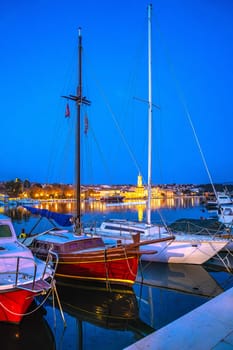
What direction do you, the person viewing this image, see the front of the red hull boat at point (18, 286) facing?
facing the viewer and to the right of the viewer

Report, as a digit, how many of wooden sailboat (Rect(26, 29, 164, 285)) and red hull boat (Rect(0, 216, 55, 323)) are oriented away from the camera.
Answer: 0

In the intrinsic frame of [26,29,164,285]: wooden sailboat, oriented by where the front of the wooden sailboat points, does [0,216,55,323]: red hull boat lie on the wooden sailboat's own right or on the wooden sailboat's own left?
on the wooden sailboat's own right

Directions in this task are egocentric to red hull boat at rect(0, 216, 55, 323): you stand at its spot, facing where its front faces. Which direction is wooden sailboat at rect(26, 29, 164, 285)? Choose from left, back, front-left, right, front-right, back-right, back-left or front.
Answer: left
